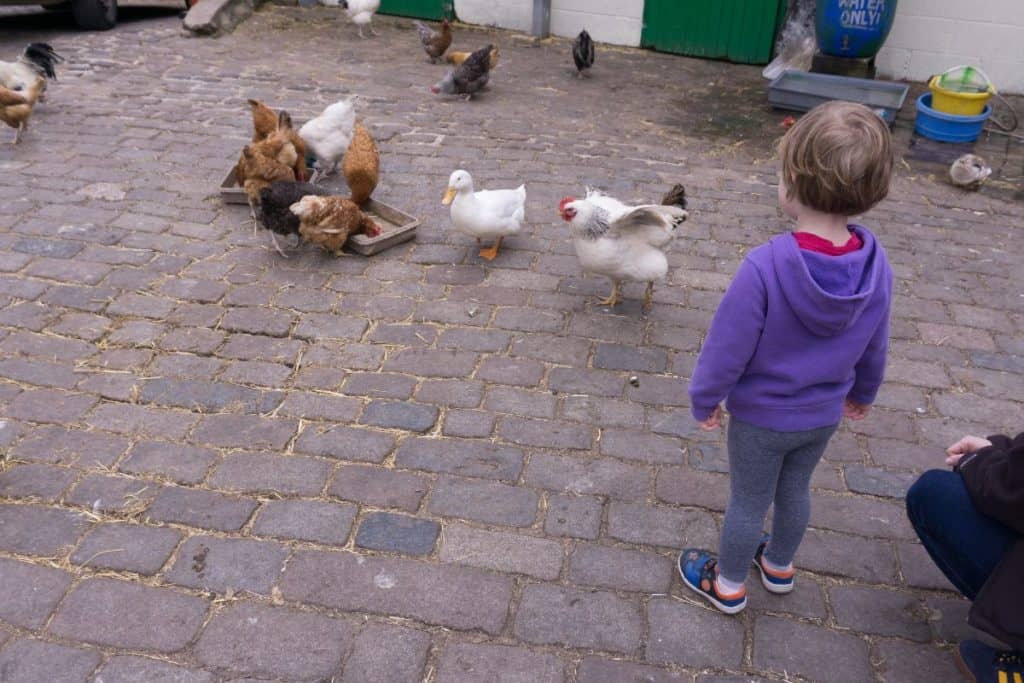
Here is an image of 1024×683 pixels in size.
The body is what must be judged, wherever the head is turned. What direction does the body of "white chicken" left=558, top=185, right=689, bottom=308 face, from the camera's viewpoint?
to the viewer's left

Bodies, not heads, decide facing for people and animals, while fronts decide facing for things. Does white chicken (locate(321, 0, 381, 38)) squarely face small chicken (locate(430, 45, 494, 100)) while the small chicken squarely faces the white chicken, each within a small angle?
no

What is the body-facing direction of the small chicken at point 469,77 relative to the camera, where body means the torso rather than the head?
to the viewer's left

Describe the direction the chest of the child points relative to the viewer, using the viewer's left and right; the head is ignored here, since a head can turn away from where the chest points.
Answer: facing away from the viewer and to the left of the viewer

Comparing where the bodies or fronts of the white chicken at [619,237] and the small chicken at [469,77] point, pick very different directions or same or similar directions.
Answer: same or similar directions

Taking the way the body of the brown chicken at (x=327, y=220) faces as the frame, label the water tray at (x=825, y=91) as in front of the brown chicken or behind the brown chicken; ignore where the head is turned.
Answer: in front

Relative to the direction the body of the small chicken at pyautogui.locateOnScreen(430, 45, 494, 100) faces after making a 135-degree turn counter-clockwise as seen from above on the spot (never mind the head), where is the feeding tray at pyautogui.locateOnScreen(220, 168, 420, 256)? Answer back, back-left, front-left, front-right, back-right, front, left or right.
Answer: front-right

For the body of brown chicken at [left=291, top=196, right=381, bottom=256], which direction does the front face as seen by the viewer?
to the viewer's right

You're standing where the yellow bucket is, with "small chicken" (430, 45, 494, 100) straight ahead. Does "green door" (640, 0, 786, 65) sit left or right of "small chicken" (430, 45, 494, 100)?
right

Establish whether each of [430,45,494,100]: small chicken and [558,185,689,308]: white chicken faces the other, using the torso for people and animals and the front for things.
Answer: no

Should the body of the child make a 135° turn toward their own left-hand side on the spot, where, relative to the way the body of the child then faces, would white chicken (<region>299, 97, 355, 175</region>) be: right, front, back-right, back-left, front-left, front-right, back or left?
back-right

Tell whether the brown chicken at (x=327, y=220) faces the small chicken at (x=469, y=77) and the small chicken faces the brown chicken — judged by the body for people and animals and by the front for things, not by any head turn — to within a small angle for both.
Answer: no
